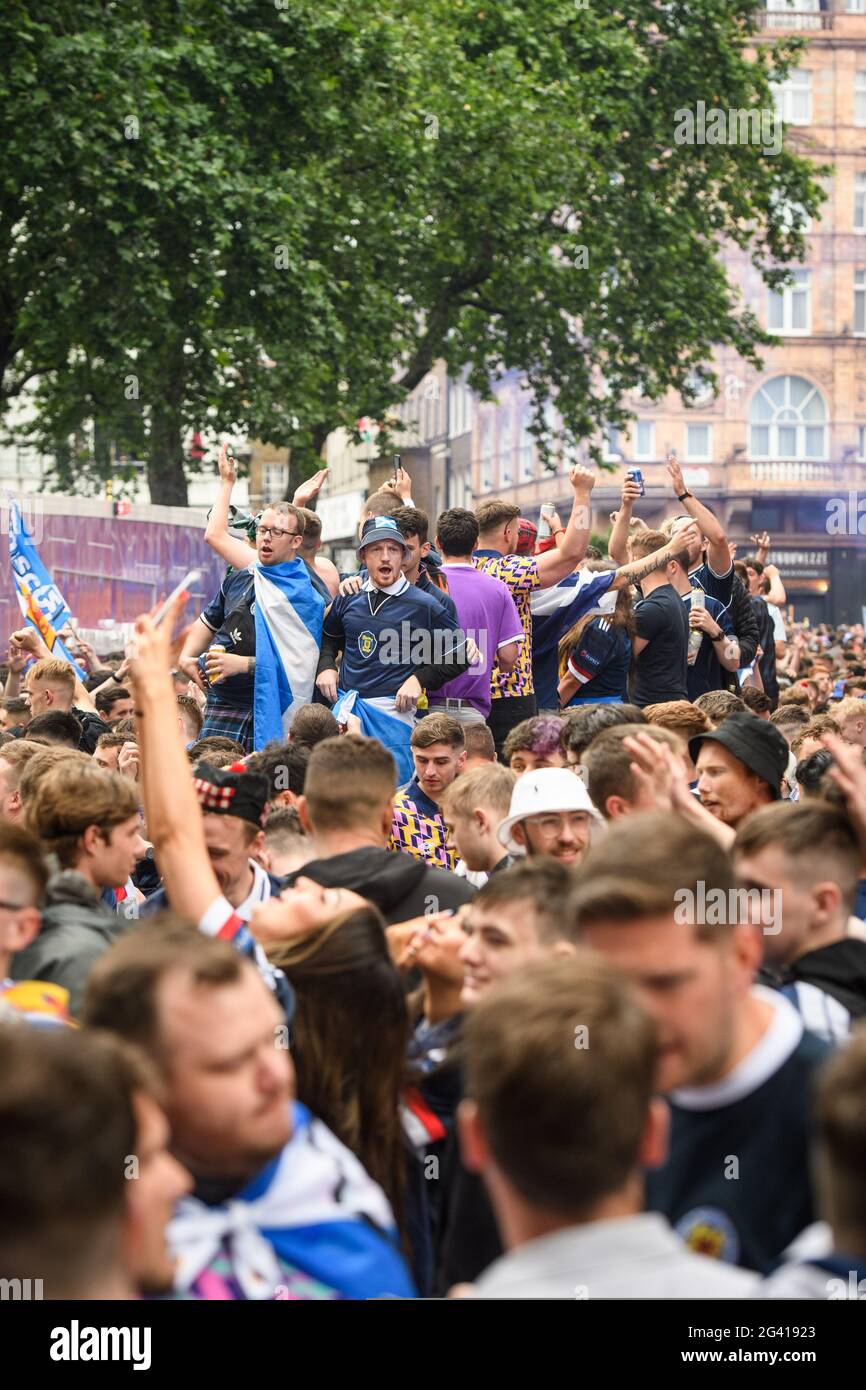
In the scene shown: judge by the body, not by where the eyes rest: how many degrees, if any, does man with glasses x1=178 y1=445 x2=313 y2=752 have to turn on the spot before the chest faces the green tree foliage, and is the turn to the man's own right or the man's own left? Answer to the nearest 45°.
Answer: approximately 135° to the man's own right

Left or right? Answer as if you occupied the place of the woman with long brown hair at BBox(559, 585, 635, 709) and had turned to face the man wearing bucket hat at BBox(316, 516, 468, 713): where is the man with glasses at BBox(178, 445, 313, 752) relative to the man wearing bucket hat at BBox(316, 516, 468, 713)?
right

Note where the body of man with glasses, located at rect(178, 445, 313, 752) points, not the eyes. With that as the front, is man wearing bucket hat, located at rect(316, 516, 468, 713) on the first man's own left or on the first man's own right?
on the first man's own left

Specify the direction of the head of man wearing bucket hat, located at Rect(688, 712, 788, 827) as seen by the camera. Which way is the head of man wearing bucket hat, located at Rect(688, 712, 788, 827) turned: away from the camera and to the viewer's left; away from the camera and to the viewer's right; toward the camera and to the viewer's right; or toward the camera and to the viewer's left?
toward the camera and to the viewer's left

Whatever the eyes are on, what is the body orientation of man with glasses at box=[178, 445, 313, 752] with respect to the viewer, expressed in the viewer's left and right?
facing the viewer and to the left of the viewer

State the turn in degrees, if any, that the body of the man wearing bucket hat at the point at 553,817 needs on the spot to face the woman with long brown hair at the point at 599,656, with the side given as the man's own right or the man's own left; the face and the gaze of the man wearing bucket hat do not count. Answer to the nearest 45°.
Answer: approximately 135° to the man's own left

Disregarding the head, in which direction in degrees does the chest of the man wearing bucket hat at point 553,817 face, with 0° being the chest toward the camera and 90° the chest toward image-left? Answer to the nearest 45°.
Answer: approximately 315°

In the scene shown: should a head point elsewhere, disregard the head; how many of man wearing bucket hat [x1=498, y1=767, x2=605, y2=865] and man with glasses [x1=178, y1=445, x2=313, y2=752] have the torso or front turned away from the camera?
0

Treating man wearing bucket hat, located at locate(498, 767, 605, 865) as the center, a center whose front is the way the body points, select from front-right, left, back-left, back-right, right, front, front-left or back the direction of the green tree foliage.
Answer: back-left
